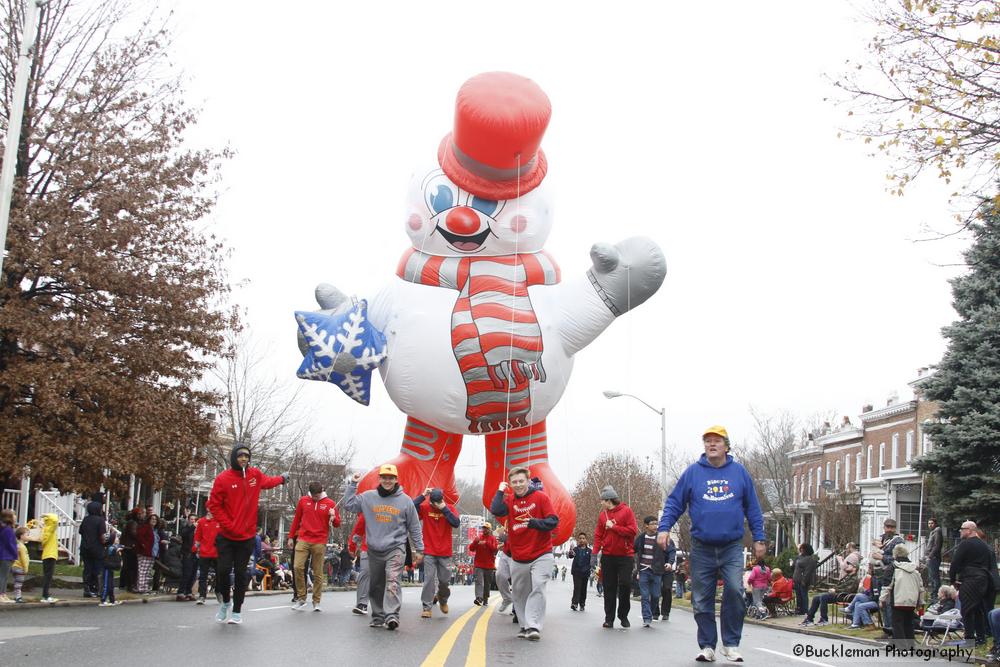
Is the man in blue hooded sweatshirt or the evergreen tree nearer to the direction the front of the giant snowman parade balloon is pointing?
the man in blue hooded sweatshirt

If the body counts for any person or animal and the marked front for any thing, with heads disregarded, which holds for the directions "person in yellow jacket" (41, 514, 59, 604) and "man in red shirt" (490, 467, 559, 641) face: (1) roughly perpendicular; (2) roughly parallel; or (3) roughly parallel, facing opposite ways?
roughly perpendicular

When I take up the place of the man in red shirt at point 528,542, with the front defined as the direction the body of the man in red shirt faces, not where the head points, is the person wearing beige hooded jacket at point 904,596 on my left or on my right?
on my left

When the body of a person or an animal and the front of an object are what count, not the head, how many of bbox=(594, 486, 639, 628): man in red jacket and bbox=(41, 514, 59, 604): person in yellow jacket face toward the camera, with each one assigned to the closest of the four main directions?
1

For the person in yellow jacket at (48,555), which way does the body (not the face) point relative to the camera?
to the viewer's right

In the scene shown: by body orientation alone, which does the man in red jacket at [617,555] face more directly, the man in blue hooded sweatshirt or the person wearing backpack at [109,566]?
the man in blue hooded sweatshirt

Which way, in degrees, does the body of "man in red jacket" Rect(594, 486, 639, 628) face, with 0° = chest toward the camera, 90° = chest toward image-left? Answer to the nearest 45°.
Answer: approximately 0°

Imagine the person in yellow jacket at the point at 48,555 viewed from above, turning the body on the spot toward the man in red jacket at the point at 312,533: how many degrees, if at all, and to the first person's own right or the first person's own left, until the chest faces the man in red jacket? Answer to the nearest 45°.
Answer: approximately 45° to the first person's own right
